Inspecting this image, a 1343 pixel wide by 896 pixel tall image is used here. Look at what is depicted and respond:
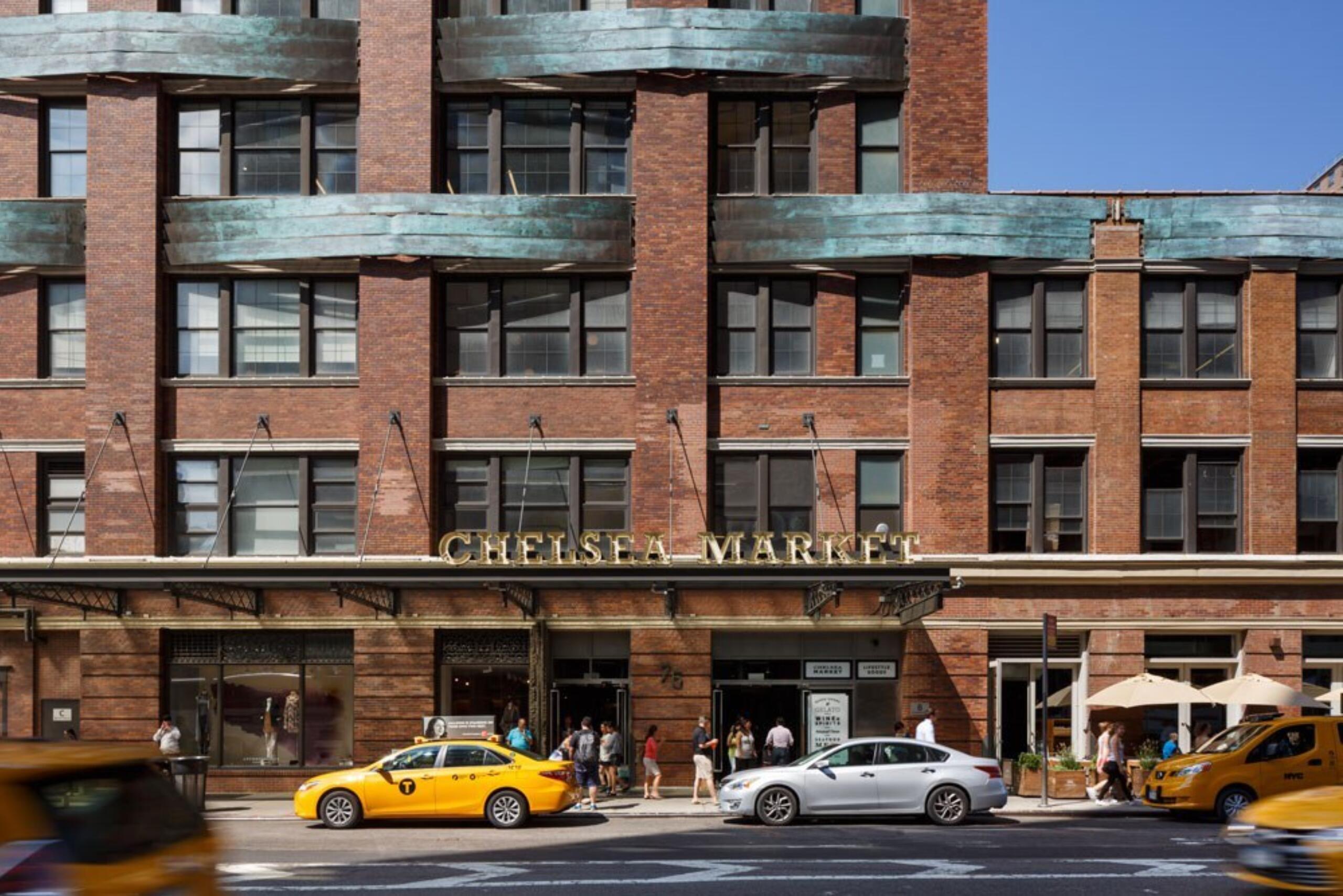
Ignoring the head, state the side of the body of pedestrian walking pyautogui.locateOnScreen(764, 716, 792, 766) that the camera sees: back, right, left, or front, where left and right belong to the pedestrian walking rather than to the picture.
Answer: back

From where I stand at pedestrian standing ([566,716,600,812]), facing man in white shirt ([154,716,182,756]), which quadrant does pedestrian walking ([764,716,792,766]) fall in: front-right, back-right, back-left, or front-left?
back-right

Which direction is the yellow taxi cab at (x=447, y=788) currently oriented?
to the viewer's left

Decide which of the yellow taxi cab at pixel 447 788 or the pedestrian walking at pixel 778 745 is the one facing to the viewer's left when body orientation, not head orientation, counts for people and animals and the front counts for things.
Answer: the yellow taxi cab

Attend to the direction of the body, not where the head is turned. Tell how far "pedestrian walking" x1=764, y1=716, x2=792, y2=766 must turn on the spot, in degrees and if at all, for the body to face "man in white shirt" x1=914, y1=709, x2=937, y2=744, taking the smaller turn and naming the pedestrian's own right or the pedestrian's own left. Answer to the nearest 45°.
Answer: approximately 90° to the pedestrian's own right

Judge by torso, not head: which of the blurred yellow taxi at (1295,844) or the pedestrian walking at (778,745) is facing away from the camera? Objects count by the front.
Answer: the pedestrian walking

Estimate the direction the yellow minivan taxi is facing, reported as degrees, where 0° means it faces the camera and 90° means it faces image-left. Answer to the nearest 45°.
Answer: approximately 45°

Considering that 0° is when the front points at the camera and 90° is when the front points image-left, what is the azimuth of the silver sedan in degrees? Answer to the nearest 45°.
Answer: approximately 90°

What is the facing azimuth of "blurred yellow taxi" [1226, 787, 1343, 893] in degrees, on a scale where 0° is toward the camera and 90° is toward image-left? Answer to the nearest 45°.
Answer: approximately 45°
